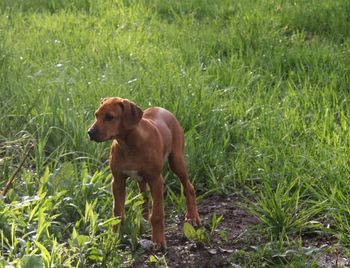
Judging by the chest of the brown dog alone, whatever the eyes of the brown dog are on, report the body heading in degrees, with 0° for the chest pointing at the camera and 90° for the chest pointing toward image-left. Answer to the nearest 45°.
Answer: approximately 45°
